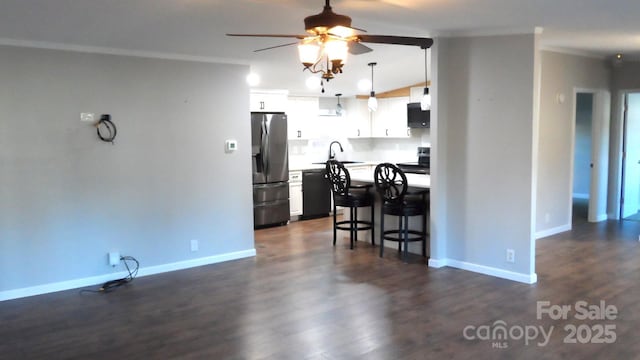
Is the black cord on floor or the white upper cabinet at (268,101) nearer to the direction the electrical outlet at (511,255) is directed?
the black cord on floor

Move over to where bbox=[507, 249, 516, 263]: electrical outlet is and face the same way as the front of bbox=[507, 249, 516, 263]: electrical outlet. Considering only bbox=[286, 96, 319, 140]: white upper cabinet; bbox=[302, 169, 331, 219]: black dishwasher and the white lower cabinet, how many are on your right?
3

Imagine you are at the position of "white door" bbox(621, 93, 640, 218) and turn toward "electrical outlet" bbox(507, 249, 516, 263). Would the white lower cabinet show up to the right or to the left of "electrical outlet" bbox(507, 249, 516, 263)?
right

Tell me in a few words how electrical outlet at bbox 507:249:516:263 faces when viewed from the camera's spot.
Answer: facing the viewer and to the left of the viewer

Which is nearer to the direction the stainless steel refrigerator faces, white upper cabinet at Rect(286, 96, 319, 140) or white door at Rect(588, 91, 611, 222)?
the white door

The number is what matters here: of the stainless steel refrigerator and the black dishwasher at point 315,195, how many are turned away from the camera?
0

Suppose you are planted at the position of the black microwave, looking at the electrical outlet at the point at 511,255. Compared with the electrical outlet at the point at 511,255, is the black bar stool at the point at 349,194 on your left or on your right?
right

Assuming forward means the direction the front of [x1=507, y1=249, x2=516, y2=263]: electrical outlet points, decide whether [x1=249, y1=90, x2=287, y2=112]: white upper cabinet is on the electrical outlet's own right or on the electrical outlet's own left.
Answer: on the electrical outlet's own right

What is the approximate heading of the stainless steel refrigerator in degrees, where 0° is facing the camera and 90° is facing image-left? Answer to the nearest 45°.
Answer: approximately 315°

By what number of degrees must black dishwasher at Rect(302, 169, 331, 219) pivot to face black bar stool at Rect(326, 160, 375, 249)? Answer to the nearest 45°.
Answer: approximately 45° to its right

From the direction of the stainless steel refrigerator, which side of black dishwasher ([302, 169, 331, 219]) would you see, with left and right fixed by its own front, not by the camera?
right

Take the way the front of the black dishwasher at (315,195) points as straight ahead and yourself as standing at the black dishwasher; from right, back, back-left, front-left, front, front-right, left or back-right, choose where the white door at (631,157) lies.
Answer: front-left

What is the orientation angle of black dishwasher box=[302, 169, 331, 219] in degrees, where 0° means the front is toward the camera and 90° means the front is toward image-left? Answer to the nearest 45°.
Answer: approximately 315°

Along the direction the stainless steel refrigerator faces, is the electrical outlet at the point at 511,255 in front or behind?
in front
